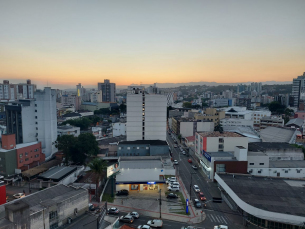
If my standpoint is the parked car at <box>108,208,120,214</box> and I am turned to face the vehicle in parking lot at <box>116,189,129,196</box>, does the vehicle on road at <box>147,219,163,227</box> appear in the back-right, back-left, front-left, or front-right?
back-right

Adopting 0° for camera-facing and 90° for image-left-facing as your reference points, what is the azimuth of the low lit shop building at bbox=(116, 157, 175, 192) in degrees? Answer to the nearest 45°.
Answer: approximately 0°

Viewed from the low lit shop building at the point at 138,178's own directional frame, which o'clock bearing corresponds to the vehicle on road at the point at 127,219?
The vehicle on road is roughly at 12 o'clock from the low lit shop building.

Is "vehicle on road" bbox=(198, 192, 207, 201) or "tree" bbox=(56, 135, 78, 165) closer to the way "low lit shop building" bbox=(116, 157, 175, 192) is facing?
the vehicle on road

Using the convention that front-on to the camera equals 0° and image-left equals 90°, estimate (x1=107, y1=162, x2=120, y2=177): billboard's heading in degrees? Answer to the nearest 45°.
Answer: approximately 315°

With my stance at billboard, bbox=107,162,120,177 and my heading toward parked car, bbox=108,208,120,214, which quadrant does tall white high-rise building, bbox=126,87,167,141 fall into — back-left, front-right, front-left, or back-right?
back-left

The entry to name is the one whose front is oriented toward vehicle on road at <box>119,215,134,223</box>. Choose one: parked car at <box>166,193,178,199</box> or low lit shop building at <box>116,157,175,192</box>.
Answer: the low lit shop building
